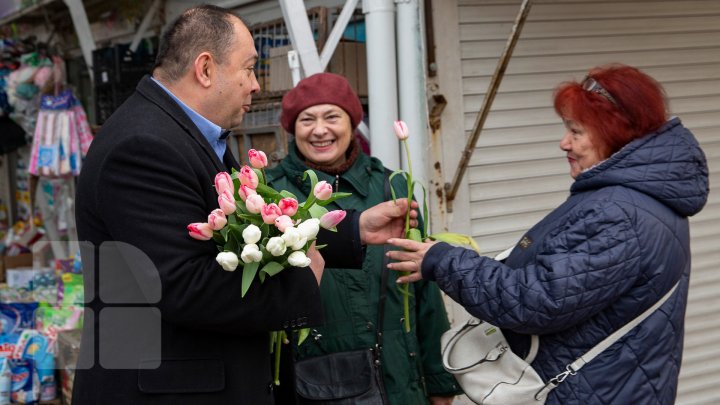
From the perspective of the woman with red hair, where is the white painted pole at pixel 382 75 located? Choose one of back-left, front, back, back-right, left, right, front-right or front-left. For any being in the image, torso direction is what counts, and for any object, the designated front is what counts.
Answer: front-right

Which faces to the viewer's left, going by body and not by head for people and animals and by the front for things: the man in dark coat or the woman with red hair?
the woman with red hair

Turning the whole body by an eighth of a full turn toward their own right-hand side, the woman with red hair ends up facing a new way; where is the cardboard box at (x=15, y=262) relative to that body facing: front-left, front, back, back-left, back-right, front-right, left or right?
front

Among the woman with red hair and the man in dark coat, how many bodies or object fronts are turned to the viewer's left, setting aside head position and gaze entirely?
1

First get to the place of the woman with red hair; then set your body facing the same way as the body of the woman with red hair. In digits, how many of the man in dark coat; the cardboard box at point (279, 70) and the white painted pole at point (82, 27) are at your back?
0

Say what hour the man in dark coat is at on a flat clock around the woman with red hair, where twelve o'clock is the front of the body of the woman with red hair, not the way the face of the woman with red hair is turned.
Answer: The man in dark coat is roughly at 11 o'clock from the woman with red hair.

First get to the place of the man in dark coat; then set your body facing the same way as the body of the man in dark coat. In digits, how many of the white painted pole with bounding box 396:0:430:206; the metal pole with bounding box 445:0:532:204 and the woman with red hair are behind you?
0

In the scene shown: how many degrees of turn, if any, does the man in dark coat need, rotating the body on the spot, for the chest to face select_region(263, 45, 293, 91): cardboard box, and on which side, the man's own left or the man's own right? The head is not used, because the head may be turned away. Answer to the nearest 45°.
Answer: approximately 90° to the man's own left

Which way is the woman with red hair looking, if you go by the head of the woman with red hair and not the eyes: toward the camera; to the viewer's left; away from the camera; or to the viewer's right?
to the viewer's left

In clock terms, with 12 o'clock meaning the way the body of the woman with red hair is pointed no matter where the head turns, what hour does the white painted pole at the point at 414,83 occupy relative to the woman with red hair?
The white painted pole is roughly at 2 o'clock from the woman with red hair.

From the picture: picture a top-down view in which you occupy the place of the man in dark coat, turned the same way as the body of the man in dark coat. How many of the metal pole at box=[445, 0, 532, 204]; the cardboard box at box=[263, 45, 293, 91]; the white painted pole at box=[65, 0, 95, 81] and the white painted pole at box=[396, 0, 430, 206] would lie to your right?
0

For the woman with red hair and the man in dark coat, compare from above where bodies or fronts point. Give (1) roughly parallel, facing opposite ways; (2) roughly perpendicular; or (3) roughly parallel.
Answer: roughly parallel, facing opposite ways

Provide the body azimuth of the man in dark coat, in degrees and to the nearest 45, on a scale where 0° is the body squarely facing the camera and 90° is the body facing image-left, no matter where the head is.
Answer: approximately 270°

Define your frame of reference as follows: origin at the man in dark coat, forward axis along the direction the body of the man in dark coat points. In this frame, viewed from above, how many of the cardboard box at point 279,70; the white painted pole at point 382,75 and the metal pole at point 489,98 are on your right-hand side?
0

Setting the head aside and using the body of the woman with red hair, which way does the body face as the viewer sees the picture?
to the viewer's left

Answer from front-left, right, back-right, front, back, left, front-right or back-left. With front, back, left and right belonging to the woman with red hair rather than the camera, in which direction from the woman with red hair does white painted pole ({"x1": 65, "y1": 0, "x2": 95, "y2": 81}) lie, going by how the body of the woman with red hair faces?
front-right

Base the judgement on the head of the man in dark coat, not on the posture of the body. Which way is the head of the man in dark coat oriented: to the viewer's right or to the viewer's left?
to the viewer's right

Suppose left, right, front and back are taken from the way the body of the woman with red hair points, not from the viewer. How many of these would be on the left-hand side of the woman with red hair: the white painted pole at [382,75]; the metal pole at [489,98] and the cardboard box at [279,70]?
0
